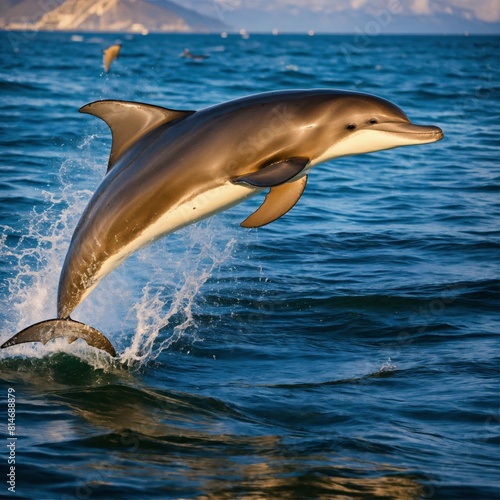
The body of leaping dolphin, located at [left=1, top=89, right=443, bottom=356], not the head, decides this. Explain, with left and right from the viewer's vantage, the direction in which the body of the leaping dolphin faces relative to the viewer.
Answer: facing to the right of the viewer
